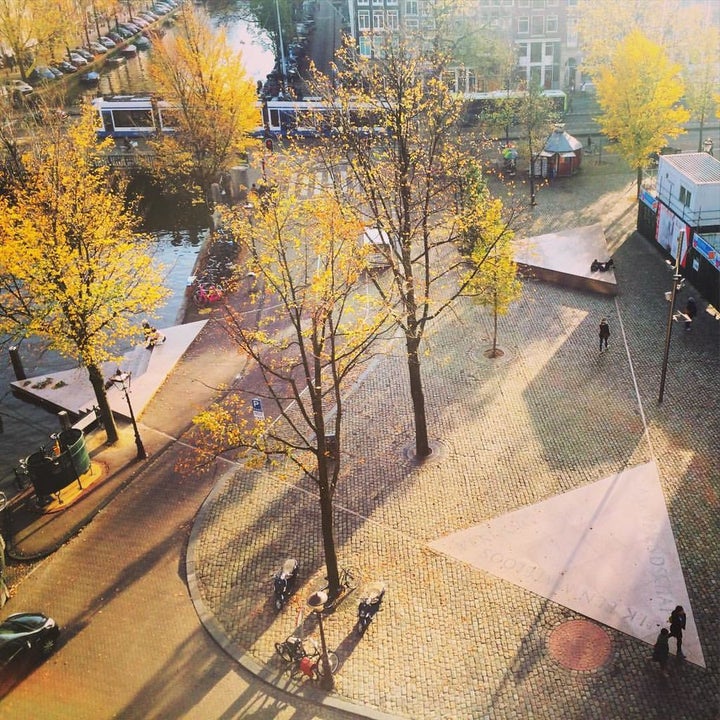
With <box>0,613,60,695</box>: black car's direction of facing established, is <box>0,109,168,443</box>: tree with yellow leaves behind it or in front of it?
in front

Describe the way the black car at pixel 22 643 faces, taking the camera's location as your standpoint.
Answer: facing away from the viewer and to the right of the viewer

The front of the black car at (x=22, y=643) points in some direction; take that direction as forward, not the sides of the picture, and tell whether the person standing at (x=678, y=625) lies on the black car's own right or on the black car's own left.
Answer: on the black car's own right

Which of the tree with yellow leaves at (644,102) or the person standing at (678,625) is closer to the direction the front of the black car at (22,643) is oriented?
the tree with yellow leaves

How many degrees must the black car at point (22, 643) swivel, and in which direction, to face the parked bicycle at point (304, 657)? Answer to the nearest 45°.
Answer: approximately 90° to its right

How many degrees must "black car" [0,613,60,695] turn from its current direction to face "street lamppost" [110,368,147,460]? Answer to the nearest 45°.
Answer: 0° — it already faces it

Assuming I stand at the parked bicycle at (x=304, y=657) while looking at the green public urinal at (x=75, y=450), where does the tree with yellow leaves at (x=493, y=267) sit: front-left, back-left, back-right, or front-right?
front-right

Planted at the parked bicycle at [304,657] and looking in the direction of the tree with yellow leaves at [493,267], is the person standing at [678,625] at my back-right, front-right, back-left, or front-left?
front-right
